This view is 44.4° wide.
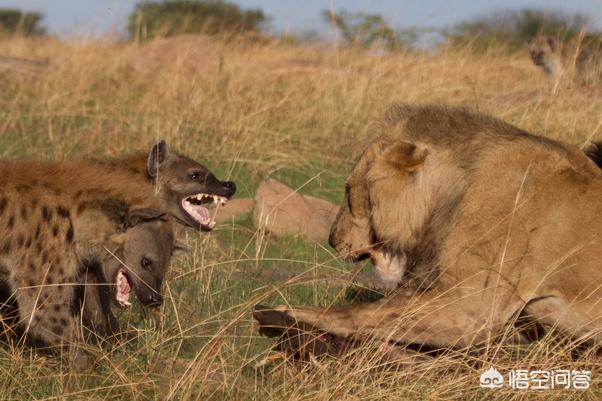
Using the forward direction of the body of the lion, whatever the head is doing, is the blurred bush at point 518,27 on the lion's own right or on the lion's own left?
on the lion's own right

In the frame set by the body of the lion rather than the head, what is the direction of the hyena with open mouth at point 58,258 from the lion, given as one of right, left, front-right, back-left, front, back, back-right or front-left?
front

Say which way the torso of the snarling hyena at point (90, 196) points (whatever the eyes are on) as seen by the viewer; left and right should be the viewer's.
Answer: facing to the right of the viewer

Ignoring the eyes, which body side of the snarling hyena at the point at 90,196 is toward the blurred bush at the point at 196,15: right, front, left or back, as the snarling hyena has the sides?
left

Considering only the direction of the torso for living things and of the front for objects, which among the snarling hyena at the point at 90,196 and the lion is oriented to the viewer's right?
the snarling hyena

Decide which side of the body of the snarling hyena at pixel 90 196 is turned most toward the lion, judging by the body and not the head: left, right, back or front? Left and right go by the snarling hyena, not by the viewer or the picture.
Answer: front

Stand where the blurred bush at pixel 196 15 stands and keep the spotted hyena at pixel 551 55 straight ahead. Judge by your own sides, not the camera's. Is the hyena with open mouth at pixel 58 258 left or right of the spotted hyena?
right

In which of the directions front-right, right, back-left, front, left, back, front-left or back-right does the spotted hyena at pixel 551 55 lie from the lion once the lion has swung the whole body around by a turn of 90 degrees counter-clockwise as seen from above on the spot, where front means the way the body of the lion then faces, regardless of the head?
back

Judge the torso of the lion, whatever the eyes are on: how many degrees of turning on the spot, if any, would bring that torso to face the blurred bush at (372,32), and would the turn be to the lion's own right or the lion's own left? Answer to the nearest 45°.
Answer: approximately 90° to the lion's own right

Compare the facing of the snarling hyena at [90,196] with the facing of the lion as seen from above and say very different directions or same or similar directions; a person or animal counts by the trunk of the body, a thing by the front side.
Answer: very different directions

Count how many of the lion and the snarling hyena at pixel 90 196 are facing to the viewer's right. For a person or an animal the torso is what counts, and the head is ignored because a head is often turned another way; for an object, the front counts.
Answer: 1

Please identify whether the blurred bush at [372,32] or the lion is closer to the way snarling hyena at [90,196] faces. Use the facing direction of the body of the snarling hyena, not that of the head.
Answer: the lion

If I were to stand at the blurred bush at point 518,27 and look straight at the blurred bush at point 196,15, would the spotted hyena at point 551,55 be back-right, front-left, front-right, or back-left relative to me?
back-left

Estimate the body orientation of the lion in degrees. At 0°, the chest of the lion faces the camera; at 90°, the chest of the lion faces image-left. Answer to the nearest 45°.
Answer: approximately 90°
